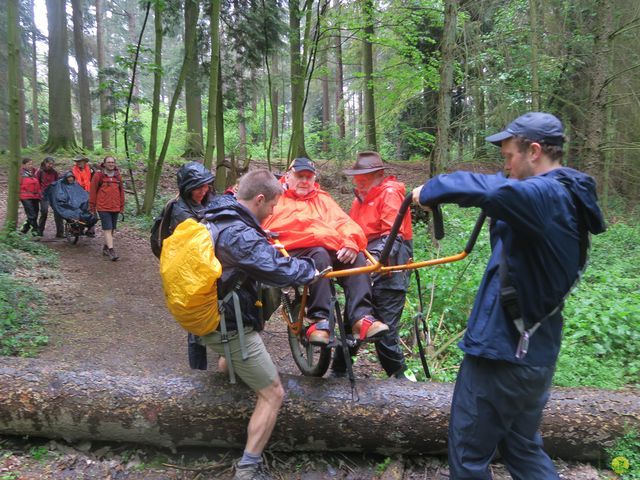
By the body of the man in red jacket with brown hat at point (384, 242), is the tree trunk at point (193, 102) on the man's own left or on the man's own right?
on the man's own right

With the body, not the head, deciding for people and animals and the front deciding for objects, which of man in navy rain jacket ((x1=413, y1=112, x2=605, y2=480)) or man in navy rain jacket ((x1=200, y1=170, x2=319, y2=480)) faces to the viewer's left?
man in navy rain jacket ((x1=413, y1=112, x2=605, y2=480))

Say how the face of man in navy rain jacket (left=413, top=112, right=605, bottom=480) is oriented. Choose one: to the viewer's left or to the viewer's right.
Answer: to the viewer's left

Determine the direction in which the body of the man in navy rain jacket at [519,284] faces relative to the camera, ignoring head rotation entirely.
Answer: to the viewer's left

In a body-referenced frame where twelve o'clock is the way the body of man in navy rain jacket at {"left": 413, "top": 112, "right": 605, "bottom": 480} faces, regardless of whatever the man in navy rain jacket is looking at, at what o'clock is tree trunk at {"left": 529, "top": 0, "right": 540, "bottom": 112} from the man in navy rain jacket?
The tree trunk is roughly at 3 o'clock from the man in navy rain jacket.

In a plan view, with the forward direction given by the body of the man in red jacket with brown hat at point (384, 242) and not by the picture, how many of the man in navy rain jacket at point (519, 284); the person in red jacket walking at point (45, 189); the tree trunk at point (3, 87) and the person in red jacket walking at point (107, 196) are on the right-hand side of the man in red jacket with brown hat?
3

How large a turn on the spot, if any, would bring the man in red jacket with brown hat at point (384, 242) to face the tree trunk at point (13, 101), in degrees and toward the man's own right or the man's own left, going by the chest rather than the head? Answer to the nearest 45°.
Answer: approximately 90° to the man's own right
